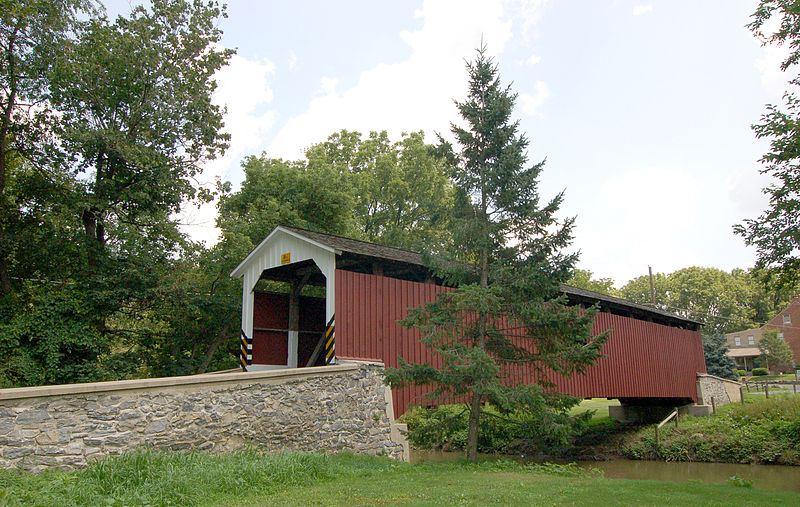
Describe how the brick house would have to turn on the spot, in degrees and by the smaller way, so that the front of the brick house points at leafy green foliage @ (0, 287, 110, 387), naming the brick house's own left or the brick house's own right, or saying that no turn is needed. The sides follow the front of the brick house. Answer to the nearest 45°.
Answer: approximately 45° to the brick house's own left

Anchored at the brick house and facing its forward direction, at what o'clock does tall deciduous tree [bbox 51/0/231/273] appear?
The tall deciduous tree is roughly at 11 o'clock from the brick house.

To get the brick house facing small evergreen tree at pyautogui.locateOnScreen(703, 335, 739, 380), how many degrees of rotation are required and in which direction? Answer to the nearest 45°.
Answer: approximately 45° to its right

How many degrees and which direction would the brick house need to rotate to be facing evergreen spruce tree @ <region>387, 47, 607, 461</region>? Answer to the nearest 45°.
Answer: approximately 45° to its left

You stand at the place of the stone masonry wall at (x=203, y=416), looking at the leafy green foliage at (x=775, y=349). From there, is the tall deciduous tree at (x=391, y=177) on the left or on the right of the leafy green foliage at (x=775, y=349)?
left

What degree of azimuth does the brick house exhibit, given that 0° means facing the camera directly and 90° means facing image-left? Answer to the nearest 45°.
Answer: approximately 45°

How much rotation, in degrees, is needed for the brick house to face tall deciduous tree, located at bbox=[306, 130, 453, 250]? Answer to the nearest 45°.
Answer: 0° — it already faces it

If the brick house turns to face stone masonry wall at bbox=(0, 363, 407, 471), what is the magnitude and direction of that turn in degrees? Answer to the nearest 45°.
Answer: approximately 45° to its left
